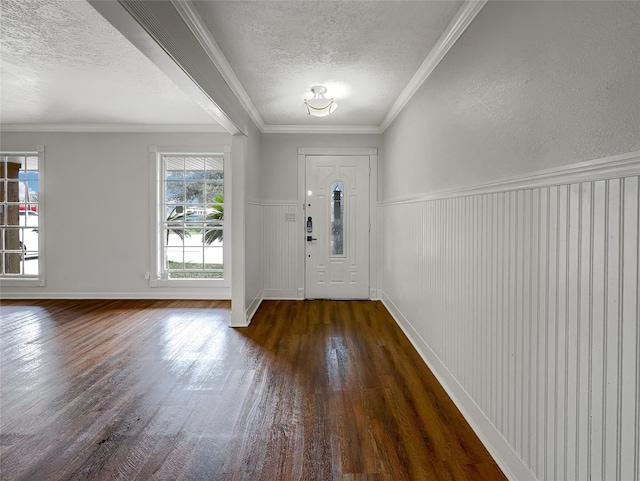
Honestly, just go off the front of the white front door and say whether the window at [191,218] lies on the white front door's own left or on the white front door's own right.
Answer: on the white front door's own right

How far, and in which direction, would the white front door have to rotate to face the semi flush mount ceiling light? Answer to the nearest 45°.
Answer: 0° — it already faces it

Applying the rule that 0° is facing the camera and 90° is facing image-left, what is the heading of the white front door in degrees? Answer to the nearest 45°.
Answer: approximately 0°

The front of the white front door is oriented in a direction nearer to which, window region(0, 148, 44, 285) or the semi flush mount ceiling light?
the semi flush mount ceiling light

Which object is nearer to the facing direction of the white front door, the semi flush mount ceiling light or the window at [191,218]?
the semi flush mount ceiling light

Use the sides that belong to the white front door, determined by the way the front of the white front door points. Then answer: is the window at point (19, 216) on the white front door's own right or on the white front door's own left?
on the white front door's own right

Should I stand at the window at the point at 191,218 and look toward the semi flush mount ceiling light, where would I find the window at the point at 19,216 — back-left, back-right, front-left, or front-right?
back-right
